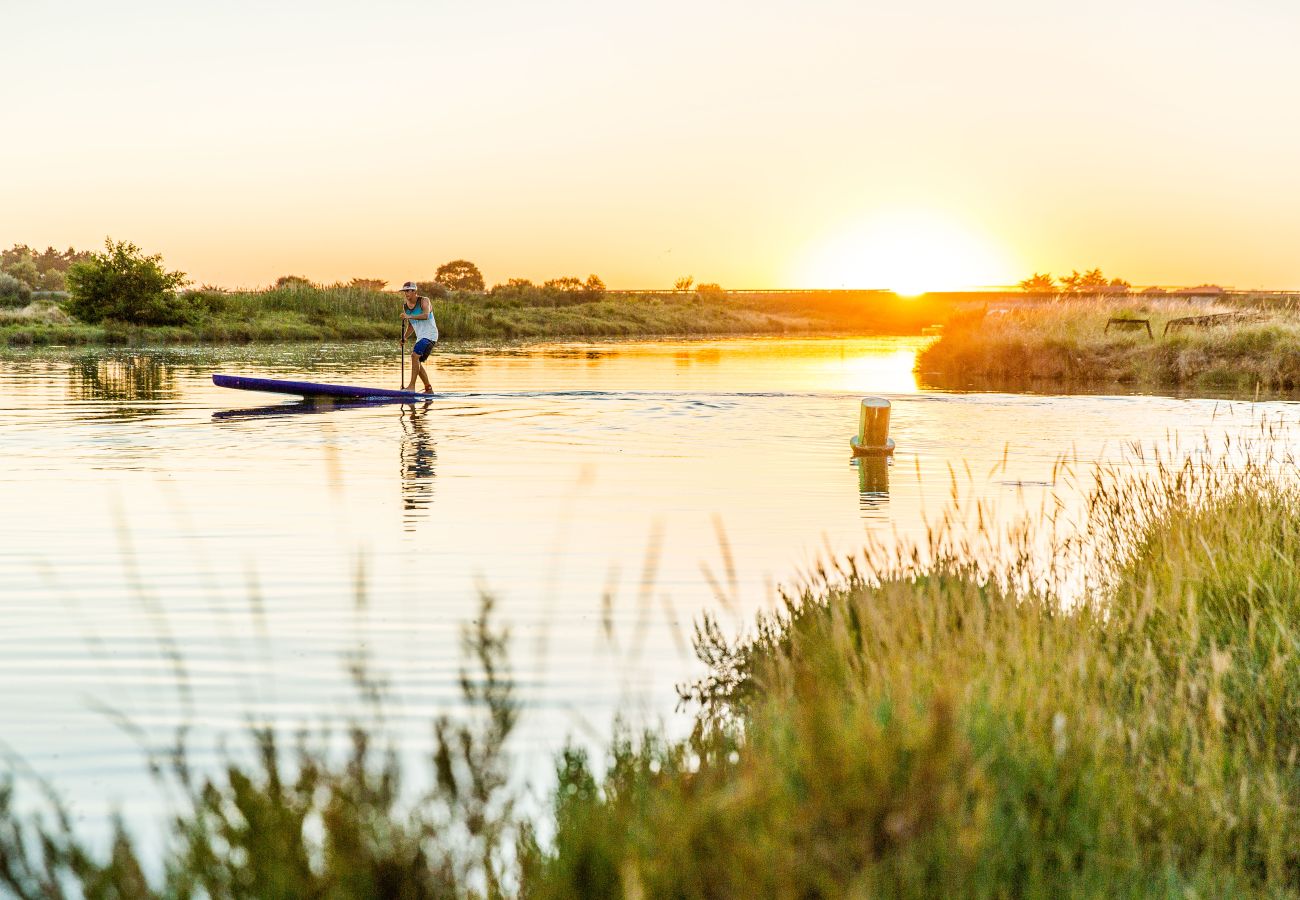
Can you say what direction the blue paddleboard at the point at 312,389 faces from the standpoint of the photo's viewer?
facing to the left of the viewer

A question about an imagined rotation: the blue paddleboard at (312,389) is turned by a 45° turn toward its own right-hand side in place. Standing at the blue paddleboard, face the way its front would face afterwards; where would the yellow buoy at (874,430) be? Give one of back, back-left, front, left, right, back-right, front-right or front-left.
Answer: back

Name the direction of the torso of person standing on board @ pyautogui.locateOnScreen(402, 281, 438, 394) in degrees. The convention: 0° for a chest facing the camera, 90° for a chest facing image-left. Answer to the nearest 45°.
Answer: approximately 45°

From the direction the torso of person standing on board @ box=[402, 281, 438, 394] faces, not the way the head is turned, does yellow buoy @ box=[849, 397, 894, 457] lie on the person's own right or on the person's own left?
on the person's own left
